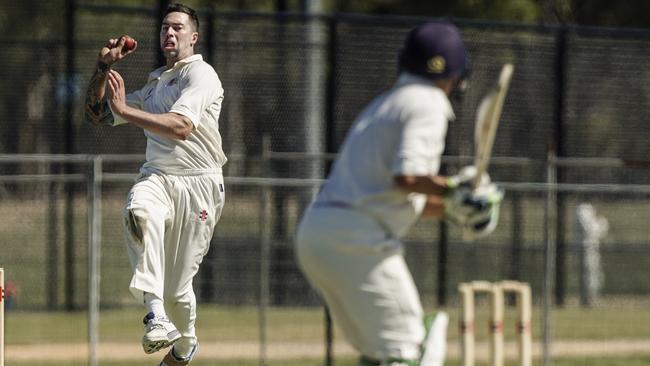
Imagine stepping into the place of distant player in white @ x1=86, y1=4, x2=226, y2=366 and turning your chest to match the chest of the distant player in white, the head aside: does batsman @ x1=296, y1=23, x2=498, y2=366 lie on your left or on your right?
on your left
